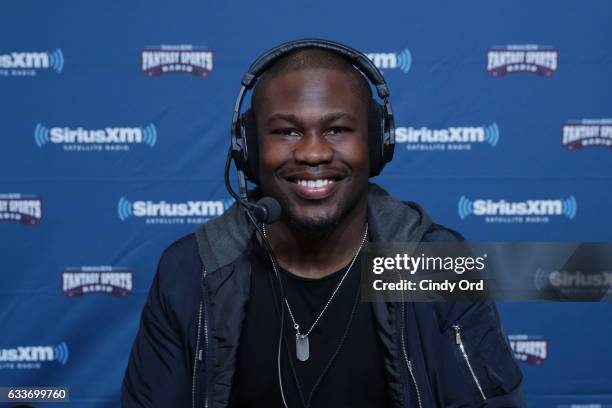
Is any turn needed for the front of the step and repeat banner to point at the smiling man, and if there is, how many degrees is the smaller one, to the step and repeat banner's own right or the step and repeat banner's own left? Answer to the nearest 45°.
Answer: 0° — it already faces them

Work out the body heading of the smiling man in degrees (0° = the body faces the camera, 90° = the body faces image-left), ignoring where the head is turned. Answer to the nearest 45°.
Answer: approximately 0°

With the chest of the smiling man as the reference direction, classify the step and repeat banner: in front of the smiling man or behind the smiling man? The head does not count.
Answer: behind

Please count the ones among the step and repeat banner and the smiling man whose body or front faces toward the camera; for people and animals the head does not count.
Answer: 2

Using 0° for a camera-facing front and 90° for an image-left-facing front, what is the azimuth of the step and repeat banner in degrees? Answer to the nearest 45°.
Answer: approximately 0°
